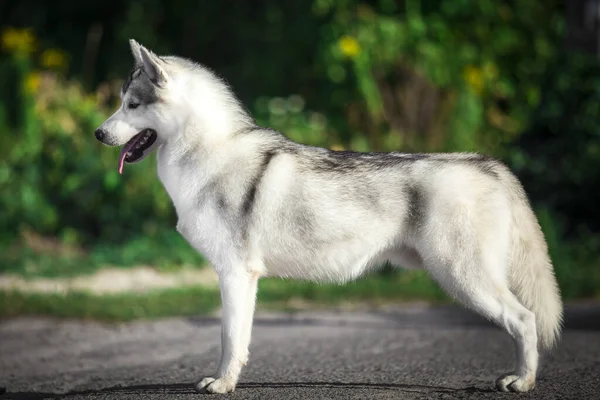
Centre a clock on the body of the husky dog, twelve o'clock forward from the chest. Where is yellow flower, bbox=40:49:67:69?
The yellow flower is roughly at 2 o'clock from the husky dog.

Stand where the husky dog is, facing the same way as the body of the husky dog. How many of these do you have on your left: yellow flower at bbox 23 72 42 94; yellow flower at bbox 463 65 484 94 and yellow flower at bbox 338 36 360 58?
0

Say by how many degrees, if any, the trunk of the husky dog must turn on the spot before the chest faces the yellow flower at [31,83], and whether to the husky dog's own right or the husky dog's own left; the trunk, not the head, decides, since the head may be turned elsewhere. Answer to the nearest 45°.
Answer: approximately 45° to the husky dog's own right

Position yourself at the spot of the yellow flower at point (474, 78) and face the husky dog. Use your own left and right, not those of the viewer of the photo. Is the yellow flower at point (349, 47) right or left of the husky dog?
right

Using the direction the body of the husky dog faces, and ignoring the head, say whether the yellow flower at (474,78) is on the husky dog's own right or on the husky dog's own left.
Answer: on the husky dog's own right

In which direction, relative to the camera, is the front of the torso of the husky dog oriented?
to the viewer's left

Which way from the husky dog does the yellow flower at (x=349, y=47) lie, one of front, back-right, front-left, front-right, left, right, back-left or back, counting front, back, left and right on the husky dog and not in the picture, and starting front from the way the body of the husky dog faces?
right

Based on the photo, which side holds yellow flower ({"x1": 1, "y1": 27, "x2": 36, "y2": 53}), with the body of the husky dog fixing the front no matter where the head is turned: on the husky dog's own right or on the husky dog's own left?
on the husky dog's own right
